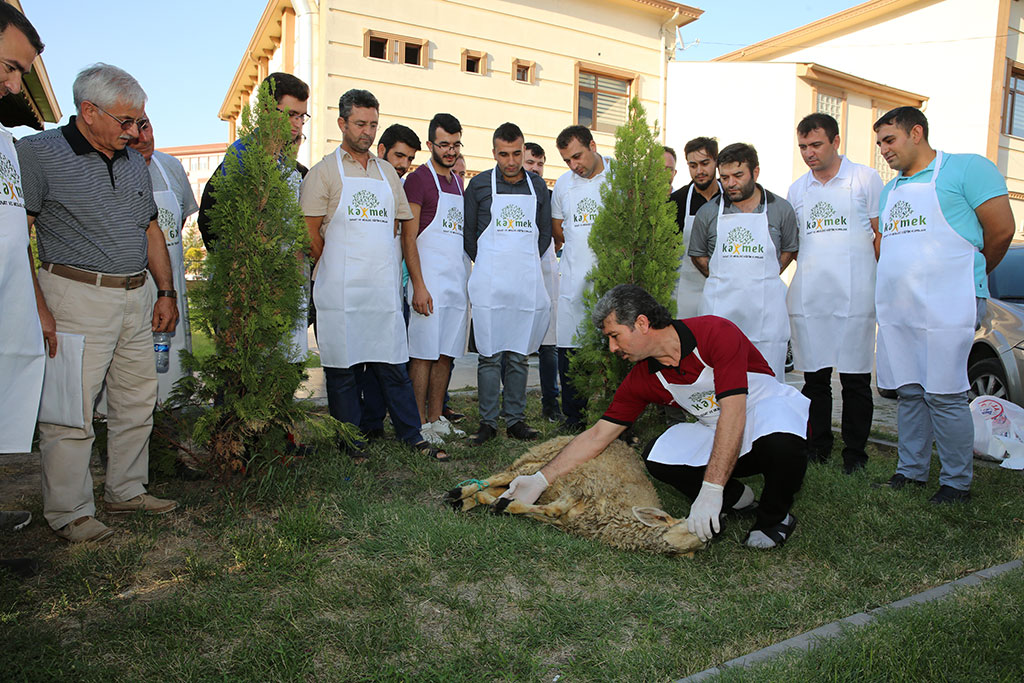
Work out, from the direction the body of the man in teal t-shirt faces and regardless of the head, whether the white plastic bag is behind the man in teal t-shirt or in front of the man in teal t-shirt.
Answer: behind

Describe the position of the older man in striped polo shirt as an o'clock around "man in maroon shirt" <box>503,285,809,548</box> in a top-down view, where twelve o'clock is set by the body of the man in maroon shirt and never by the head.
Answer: The older man in striped polo shirt is roughly at 1 o'clock from the man in maroon shirt.

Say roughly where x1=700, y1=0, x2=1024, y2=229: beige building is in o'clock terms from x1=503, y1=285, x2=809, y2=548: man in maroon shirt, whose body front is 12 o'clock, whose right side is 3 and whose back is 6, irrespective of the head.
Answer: The beige building is roughly at 5 o'clock from the man in maroon shirt.

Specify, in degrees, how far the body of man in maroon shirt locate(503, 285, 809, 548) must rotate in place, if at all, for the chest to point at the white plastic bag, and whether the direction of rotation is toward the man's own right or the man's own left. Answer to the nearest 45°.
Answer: approximately 180°

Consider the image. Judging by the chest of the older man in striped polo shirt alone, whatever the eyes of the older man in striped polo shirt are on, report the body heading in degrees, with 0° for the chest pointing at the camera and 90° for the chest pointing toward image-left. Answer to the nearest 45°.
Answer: approximately 315°

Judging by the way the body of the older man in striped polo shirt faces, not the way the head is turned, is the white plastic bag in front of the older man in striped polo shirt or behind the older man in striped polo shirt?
in front

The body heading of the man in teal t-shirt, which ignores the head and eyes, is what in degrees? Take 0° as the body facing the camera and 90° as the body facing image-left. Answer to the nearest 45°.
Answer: approximately 45°

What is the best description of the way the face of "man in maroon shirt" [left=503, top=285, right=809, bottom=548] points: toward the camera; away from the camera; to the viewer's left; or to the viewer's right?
to the viewer's left

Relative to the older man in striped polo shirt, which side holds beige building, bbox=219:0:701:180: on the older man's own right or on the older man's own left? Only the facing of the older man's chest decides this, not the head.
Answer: on the older man's own left

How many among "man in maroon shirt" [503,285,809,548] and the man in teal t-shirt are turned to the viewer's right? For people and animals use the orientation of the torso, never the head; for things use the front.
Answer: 0

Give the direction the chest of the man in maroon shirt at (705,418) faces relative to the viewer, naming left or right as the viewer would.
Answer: facing the viewer and to the left of the viewer

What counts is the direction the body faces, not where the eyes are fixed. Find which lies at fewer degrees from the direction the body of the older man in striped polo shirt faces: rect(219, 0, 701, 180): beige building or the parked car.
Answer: the parked car
